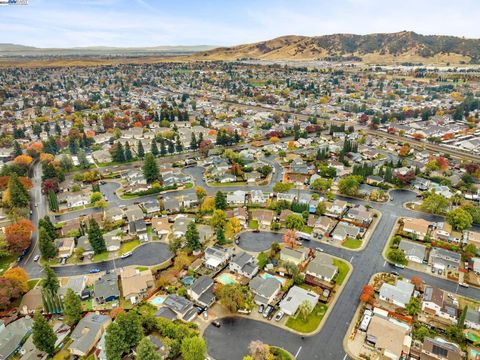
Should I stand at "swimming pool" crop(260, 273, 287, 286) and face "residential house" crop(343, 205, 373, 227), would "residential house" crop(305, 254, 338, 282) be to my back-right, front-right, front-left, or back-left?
front-right

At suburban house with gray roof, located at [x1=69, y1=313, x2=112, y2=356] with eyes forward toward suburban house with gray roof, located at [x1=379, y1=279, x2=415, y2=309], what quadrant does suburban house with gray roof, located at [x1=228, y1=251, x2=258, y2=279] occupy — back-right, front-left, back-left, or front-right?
front-left

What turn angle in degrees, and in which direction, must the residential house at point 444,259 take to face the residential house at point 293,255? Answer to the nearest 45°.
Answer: approximately 45° to its right

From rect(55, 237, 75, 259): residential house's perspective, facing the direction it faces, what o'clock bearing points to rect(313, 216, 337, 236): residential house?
rect(313, 216, 337, 236): residential house is roughly at 10 o'clock from rect(55, 237, 75, 259): residential house.

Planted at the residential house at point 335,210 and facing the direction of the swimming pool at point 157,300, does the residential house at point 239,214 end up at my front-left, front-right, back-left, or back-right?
front-right

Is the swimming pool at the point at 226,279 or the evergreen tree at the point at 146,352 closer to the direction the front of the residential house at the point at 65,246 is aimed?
the evergreen tree

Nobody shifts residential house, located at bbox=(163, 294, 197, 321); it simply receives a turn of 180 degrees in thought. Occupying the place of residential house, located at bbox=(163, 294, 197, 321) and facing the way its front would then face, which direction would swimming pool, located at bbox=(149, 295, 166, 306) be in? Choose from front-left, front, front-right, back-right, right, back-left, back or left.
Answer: front

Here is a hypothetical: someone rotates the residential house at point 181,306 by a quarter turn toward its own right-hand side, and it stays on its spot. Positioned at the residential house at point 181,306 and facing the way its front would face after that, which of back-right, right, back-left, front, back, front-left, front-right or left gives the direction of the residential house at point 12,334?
front-right

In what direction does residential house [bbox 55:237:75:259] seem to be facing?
toward the camera

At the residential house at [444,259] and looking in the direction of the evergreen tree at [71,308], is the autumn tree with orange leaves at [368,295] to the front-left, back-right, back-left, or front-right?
front-left

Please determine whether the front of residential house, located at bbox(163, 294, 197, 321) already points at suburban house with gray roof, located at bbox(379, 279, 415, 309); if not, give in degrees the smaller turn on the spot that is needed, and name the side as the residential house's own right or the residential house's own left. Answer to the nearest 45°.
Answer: approximately 45° to the residential house's own left

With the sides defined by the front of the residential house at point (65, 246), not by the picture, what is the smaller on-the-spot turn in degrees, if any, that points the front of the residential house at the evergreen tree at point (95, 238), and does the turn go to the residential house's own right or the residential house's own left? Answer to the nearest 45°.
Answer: approximately 45° to the residential house's own left

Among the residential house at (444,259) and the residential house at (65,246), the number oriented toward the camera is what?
2

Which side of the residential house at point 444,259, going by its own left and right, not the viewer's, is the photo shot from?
front

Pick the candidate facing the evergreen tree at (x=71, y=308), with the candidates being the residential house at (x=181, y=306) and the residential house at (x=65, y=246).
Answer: the residential house at (x=65, y=246)

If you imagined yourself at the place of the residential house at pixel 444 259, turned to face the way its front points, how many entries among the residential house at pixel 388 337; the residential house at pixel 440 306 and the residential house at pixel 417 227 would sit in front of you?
2

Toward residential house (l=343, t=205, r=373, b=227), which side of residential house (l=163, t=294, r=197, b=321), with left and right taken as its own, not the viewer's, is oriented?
left
